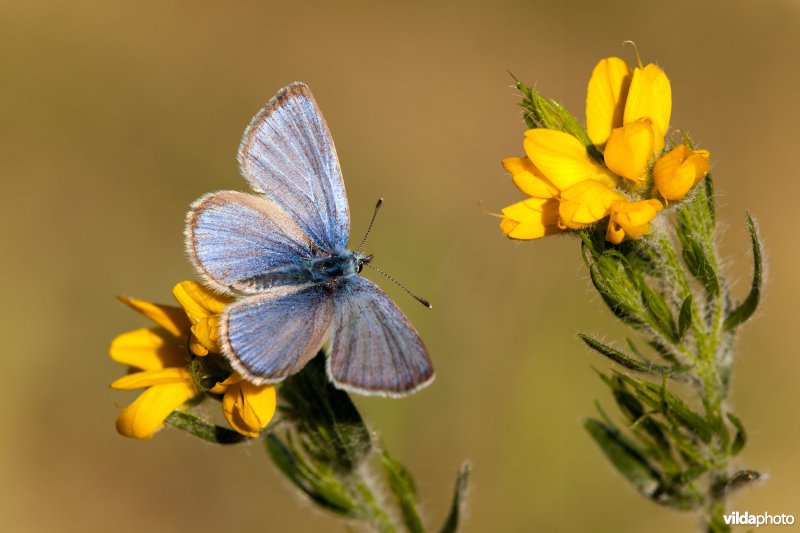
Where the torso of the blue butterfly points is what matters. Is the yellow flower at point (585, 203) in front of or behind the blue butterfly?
in front

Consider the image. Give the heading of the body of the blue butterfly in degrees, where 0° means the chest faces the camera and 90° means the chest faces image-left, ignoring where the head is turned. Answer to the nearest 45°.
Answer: approximately 270°

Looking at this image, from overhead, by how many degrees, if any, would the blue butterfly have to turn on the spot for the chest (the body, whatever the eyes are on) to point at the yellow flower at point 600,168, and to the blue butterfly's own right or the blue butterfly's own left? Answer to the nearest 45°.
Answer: approximately 45° to the blue butterfly's own right

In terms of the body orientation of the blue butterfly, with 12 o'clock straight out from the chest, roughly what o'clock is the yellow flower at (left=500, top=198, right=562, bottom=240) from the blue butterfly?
The yellow flower is roughly at 1 o'clock from the blue butterfly.

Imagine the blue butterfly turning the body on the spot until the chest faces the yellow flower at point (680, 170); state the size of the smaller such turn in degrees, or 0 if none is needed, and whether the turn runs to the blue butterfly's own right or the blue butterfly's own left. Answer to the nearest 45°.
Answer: approximately 45° to the blue butterfly's own right

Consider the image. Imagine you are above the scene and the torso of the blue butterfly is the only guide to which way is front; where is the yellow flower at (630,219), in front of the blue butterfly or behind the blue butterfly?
in front
